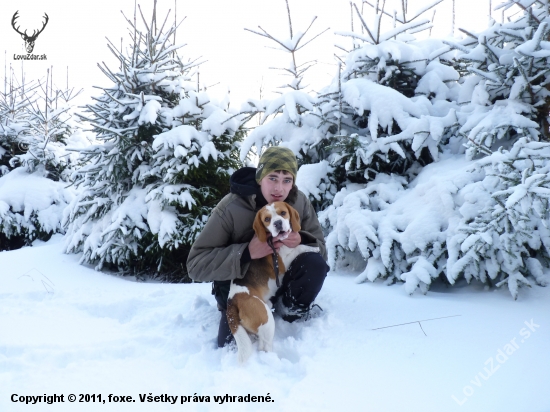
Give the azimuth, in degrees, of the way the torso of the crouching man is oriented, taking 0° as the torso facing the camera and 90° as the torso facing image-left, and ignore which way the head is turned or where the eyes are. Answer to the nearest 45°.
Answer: approximately 315°

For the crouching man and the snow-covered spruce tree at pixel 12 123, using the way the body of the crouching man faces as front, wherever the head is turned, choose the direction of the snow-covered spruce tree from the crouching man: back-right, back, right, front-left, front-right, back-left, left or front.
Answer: back

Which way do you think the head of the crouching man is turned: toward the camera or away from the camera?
toward the camera

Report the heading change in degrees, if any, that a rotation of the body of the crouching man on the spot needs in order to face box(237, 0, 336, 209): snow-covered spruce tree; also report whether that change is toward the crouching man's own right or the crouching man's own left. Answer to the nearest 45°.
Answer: approximately 135° to the crouching man's own left

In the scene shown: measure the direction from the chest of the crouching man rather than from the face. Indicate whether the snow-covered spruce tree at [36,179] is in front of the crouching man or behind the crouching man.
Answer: behind

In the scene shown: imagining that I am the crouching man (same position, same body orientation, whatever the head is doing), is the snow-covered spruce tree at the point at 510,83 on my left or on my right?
on my left

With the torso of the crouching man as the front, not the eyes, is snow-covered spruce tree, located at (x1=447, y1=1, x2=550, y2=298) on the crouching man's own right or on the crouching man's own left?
on the crouching man's own left

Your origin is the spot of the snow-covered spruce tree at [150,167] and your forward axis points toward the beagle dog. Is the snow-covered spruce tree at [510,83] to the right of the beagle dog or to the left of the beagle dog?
left

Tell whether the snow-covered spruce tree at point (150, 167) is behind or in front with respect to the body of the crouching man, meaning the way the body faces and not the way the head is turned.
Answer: behind
